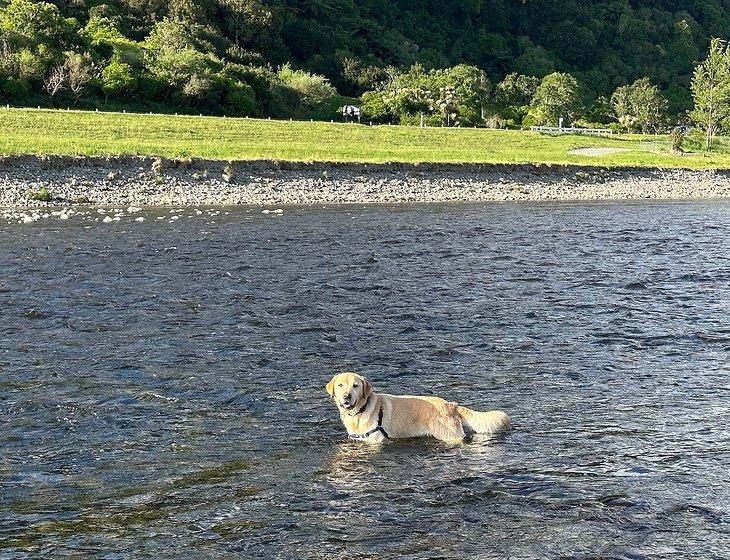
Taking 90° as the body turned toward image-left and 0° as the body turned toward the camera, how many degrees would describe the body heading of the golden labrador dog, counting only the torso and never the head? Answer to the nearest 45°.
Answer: approximately 90°
